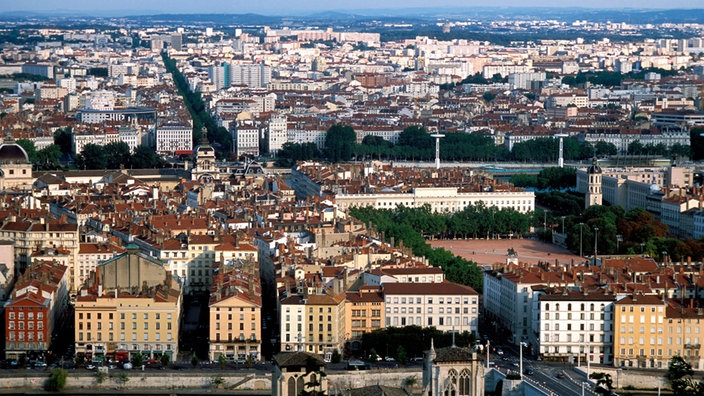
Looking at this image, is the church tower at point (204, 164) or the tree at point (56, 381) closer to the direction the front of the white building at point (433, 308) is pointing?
the tree

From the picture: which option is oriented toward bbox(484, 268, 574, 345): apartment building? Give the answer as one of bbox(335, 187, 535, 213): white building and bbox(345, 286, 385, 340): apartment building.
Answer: the white building

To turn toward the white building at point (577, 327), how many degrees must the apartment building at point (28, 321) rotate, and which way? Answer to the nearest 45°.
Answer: approximately 90° to its left

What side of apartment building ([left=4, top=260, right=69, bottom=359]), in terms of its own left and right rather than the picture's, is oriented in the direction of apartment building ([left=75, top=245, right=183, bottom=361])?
left

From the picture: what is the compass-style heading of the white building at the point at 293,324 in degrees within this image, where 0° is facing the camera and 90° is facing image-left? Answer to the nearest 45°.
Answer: approximately 0°

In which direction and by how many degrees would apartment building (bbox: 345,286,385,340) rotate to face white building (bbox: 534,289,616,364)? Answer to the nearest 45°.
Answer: approximately 90° to its left

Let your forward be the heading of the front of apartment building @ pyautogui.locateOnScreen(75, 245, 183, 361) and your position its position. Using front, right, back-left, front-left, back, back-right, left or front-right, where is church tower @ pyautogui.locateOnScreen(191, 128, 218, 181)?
back

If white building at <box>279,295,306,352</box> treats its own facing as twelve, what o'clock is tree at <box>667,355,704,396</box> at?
The tree is roughly at 10 o'clock from the white building.

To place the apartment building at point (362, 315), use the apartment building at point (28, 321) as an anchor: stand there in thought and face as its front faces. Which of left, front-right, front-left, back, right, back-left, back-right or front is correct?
left

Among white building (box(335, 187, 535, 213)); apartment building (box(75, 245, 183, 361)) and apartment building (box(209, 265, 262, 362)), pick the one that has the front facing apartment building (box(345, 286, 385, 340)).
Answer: the white building
